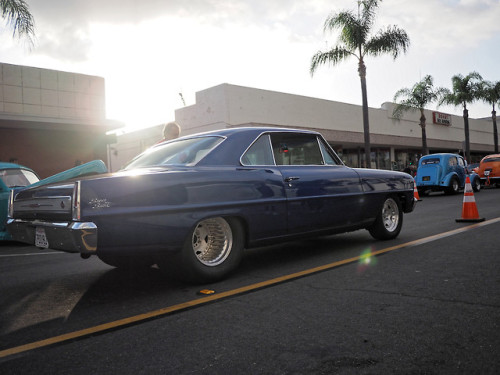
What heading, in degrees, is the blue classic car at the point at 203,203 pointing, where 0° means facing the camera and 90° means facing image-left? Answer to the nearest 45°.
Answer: approximately 225°

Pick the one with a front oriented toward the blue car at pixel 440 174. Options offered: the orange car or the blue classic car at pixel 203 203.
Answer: the blue classic car

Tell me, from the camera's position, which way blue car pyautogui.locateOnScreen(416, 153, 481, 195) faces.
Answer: facing away from the viewer and to the right of the viewer

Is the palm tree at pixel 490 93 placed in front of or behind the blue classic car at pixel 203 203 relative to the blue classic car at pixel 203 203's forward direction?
in front

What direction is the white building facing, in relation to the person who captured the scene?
facing the viewer and to the right of the viewer

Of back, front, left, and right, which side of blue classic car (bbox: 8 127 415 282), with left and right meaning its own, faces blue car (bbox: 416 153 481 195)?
front
